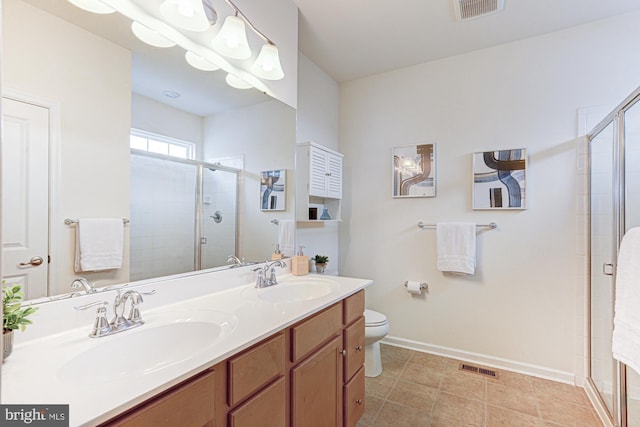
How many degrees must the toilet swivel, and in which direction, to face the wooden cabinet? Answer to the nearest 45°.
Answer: approximately 90° to its right

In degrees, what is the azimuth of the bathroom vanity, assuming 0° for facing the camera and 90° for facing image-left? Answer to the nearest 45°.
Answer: approximately 315°

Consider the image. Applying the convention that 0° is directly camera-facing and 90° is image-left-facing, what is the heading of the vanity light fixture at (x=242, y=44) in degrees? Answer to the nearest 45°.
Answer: approximately 315°
